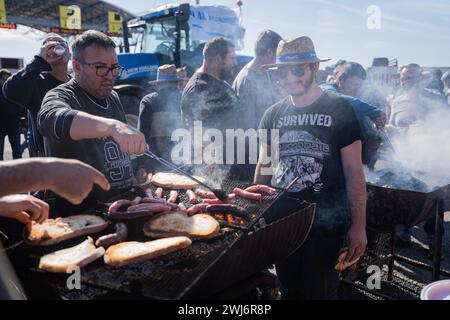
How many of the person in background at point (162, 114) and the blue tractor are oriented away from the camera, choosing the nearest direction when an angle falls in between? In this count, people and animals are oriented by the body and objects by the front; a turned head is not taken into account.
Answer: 1

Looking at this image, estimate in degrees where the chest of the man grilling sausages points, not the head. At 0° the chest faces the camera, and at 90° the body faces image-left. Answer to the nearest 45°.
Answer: approximately 315°

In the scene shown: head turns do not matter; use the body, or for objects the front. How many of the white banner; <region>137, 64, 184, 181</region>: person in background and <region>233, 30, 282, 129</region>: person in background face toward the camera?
1

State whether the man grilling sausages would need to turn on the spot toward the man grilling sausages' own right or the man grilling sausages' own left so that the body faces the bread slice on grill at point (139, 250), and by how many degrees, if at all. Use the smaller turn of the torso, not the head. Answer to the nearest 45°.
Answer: approximately 45° to the man grilling sausages' own right

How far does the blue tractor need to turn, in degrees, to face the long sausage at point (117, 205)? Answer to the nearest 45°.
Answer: approximately 45° to its left

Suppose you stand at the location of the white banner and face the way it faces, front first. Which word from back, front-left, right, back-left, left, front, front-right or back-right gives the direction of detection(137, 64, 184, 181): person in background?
front

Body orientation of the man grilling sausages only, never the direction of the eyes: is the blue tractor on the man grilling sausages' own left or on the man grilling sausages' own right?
on the man grilling sausages' own left

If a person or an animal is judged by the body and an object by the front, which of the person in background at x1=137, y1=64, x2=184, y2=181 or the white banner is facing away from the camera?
the person in background

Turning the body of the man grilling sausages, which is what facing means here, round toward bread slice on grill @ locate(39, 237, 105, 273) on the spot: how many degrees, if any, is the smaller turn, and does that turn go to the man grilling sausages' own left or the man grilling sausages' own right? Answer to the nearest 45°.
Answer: approximately 45° to the man grilling sausages' own right

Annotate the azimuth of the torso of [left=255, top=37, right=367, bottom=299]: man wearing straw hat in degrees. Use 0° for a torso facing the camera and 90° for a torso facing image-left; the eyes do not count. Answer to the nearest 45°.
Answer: approximately 45°

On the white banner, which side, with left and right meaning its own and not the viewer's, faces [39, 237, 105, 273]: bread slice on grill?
front

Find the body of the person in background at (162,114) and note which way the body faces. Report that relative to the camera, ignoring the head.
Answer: away from the camera

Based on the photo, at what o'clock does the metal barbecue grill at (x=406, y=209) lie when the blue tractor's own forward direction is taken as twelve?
The metal barbecue grill is roughly at 10 o'clock from the blue tractor.
